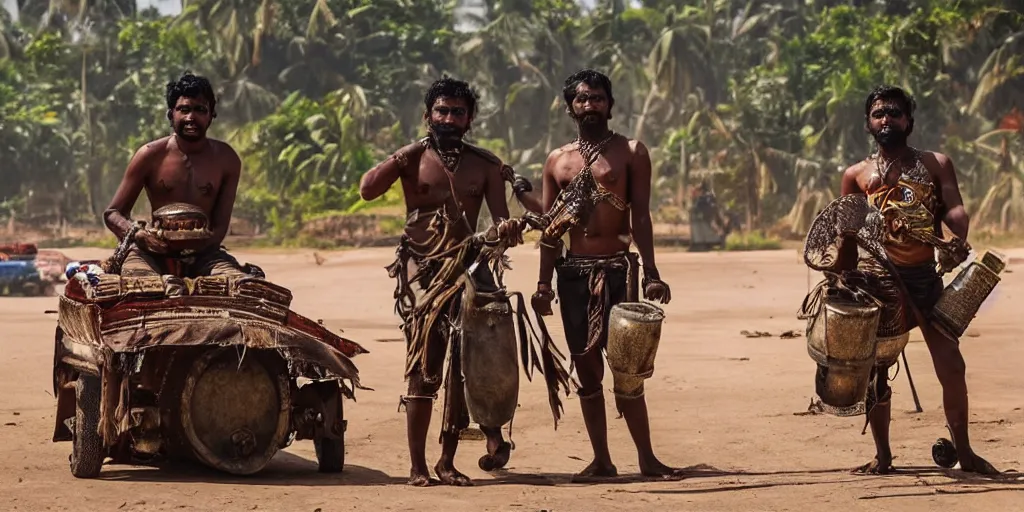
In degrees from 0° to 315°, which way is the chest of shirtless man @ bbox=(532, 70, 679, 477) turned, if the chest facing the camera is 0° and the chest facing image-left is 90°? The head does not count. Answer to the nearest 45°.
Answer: approximately 0°

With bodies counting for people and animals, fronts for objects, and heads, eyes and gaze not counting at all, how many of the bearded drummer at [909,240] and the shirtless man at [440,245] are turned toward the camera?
2

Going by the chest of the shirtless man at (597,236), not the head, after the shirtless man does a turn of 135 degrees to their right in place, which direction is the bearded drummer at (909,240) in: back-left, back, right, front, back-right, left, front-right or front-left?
back-right

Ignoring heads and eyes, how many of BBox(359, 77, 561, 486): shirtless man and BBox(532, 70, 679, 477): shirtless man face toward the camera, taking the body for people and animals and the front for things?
2

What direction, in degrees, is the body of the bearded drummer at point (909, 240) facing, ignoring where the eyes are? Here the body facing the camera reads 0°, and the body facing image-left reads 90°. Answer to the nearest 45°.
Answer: approximately 0°

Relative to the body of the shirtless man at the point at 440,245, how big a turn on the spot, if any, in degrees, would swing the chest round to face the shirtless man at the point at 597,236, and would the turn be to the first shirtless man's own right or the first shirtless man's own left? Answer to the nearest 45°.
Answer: approximately 90° to the first shirtless man's own left

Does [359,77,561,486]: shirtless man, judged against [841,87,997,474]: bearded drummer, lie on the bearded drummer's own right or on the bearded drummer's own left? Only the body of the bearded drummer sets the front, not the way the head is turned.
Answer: on the bearded drummer's own right

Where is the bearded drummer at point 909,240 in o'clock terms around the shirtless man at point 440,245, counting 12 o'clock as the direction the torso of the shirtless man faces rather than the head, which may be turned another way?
The bearded drummer is roughly at 9 o'clock from the shirtless man.
